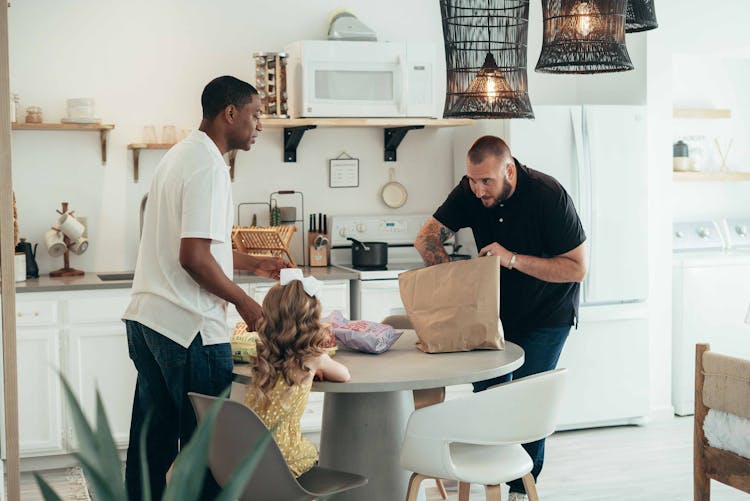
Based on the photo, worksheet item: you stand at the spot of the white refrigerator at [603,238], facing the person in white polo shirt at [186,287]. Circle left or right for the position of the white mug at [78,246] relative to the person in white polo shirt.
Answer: right

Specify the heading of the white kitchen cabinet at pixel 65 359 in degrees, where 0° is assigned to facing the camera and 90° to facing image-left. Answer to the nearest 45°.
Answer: approximately 0°

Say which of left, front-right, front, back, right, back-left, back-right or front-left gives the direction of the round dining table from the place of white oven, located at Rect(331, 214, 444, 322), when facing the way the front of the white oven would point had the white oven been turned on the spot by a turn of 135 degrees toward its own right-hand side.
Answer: back-left

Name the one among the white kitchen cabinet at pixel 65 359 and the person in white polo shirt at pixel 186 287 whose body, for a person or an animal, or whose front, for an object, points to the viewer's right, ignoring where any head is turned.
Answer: the person in white polo shirt

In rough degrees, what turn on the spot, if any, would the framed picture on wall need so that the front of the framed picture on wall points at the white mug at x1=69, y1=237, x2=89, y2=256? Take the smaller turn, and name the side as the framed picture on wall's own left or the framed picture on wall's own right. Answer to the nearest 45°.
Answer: approximately 90° to the framed picture on wall's own right

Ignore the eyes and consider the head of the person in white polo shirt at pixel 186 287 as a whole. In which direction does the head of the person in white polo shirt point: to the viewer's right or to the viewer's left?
to the viewer's right

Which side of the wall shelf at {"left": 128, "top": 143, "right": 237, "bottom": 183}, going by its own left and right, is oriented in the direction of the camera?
front

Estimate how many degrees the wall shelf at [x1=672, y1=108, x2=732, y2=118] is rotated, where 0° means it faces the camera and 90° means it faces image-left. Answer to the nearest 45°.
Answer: approximately 0°

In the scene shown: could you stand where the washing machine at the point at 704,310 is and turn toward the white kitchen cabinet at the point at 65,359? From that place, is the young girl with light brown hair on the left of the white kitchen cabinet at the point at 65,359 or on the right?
left

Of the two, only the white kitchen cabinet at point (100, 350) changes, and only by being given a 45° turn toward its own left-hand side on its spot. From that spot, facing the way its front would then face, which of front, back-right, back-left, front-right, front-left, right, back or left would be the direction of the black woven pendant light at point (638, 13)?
front

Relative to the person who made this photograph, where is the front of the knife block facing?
facing the viewer

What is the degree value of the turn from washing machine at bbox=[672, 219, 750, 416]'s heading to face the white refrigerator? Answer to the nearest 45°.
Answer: approximately 45° to its right

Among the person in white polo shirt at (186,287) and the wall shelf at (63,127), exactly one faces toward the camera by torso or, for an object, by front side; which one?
the wall shelf
